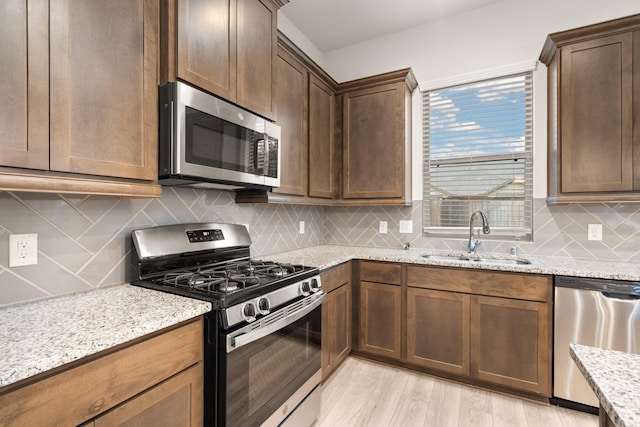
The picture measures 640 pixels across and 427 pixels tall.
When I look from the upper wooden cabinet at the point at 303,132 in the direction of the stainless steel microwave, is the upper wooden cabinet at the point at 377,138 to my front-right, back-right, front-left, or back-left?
back-left

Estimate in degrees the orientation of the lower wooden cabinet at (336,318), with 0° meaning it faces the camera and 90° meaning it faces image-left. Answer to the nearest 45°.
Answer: approximately 315°

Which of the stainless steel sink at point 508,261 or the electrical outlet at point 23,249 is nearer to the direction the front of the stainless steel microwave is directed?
the stainless steel sink

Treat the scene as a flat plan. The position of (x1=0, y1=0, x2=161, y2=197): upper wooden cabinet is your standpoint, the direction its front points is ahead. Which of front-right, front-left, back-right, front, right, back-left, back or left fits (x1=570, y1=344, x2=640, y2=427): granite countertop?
front

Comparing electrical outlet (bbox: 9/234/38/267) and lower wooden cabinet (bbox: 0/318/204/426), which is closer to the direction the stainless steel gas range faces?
the lower wooden cabinet

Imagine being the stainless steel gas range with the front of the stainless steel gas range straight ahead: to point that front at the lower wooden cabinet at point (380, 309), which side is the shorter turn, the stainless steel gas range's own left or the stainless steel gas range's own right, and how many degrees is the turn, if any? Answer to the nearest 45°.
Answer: approximately 90° to the stainless steel gas range's own left

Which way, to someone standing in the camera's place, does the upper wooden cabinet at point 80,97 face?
facing the viewer and to the right of the viewer

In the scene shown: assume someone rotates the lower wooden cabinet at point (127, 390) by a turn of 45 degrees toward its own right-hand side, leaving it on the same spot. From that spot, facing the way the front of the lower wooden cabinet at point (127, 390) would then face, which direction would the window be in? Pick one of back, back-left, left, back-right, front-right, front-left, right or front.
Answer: left

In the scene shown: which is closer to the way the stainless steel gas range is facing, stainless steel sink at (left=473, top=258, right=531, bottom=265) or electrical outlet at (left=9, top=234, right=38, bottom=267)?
the stainless steel sink

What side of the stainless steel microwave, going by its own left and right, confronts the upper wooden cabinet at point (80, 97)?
right
